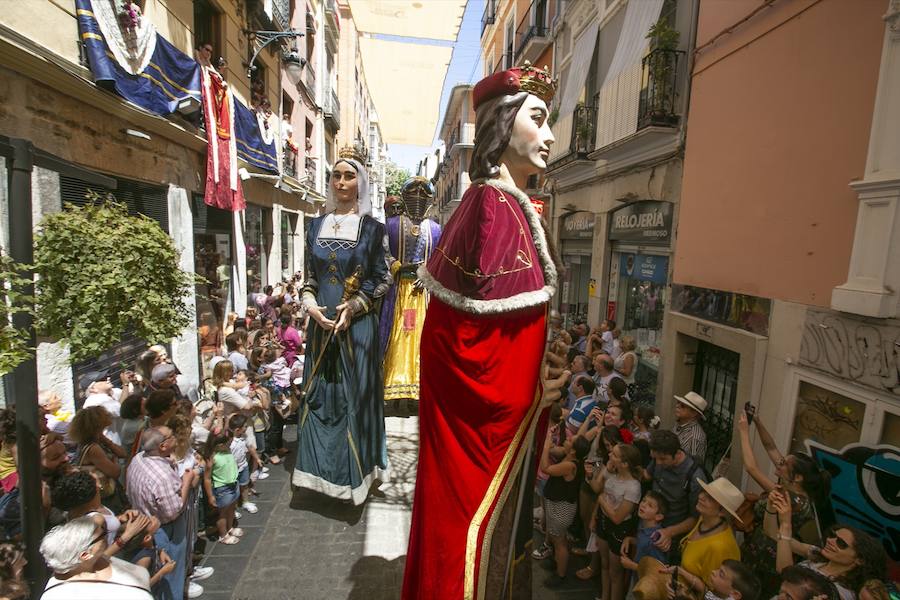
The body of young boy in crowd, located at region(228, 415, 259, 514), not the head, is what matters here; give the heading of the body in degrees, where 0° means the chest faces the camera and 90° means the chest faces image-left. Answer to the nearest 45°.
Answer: approximately 270°

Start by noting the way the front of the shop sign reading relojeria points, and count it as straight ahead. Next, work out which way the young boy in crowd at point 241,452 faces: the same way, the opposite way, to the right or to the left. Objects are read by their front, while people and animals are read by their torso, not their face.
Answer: the opposite way

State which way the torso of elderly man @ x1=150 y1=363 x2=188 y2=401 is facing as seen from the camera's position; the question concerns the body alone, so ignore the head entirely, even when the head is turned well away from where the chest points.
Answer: to the viewer's right

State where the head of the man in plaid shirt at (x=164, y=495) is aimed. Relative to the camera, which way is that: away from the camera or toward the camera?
away from the camera

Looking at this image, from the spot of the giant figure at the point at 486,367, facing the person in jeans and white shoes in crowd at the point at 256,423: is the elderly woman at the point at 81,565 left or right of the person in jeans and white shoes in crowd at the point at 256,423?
left

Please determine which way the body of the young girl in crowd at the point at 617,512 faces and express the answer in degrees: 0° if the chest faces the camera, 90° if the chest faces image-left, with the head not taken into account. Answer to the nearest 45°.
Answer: approximately 45°

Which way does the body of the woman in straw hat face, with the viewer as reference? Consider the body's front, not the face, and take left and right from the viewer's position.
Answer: facing to the left of the viewer

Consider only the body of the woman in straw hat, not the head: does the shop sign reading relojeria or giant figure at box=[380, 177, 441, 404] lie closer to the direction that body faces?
the giant figure
